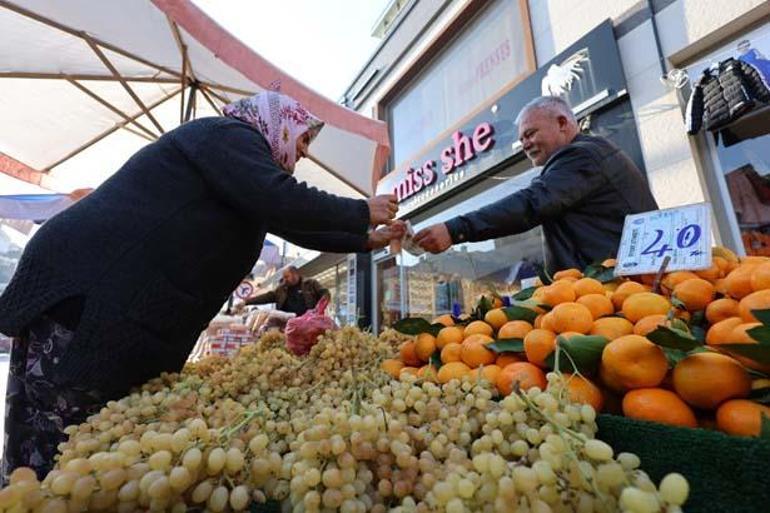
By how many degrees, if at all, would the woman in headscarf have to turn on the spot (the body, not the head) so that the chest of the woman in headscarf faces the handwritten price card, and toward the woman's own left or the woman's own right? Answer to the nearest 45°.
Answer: approximately 45° to the woman's own right

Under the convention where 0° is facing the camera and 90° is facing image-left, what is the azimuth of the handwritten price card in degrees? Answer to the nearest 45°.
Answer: approximately 0°

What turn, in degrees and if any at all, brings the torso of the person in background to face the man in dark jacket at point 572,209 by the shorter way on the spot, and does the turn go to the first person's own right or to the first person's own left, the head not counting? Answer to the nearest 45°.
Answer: approximately 45° to the first person's own left

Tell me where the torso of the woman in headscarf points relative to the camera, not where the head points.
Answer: to the viewer's right

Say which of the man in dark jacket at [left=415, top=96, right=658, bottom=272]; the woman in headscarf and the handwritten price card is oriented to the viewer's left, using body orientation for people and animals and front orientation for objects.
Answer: the man in dark jacket

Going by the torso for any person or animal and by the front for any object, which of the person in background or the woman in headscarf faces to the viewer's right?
the woman in headscarf

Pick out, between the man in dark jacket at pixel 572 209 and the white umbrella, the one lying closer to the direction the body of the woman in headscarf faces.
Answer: the man in dark jacket

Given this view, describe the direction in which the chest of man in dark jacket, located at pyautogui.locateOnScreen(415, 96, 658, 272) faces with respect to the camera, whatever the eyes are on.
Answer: to the viewer's left

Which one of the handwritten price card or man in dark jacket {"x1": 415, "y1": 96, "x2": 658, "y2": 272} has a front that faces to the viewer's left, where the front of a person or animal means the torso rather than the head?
the man in dark jacket

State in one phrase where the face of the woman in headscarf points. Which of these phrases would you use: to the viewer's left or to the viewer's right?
to the viewer's right
